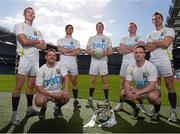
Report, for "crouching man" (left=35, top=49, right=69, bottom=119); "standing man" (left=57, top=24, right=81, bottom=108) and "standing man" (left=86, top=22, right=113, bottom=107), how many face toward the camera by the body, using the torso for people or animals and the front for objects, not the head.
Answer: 3

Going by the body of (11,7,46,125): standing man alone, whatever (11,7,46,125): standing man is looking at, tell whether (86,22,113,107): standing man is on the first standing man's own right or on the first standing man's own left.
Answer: on the first standing man's own left

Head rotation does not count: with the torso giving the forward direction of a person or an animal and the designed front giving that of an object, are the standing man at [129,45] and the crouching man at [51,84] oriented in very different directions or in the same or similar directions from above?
same or similar directions

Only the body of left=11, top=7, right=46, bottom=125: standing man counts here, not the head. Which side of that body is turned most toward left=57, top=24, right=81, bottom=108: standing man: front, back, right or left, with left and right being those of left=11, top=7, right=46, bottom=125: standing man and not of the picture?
left

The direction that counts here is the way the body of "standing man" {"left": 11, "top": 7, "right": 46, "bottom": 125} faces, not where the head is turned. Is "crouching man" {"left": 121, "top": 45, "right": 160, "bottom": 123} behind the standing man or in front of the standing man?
in front

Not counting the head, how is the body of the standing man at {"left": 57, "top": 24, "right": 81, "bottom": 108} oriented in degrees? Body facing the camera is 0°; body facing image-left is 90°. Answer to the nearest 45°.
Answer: approximately 0°

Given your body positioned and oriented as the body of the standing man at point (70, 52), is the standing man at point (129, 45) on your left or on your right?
on your left

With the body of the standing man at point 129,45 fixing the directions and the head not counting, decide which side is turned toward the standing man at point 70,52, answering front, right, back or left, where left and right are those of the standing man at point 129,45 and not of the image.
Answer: right

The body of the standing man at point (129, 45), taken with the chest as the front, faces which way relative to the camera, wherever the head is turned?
toward the camera

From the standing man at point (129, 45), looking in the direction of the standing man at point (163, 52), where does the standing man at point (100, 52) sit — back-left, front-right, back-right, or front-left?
back-right

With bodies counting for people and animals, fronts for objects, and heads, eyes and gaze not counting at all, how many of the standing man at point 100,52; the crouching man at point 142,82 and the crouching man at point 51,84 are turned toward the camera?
3

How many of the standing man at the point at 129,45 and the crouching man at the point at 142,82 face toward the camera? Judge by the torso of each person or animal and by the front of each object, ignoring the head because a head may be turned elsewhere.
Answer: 2

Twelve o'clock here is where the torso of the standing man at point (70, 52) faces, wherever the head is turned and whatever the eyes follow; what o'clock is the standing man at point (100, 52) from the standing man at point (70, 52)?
the standing man at point (100, 52) is roughly at 9 o'clock from the standing man at point (70, 52).

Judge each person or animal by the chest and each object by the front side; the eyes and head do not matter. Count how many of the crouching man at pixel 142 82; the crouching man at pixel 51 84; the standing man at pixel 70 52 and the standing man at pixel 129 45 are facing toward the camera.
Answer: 4

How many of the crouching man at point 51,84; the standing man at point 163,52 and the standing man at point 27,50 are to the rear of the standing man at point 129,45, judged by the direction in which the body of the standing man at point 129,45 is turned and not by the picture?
0

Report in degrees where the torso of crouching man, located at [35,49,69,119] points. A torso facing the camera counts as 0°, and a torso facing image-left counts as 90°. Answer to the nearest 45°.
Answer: approximately 0°

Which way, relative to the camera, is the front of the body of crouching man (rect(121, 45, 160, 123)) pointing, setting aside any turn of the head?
toward the camera
